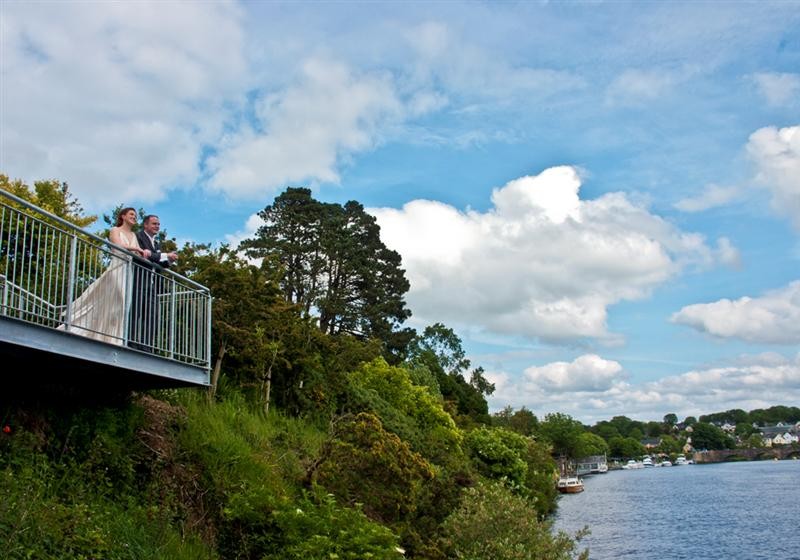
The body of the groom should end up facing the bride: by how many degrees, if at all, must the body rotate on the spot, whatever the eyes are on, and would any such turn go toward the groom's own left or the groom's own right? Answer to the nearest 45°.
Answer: approximately 90° to the groom's own right

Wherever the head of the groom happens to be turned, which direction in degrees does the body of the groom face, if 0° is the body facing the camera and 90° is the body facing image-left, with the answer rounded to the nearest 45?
approximately 315°
